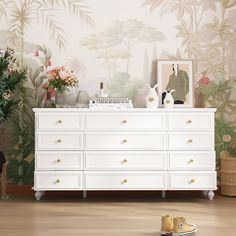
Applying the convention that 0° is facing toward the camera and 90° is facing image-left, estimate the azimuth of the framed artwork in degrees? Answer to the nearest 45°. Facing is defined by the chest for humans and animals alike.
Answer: approximately 0°

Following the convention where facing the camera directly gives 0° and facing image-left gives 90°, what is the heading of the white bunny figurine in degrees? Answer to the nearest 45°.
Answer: approximately 0°

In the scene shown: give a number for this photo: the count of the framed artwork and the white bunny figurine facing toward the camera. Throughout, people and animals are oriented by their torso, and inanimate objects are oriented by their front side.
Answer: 2

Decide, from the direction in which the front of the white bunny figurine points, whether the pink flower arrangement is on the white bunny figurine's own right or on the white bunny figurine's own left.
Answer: on the white bunny figurine's own right

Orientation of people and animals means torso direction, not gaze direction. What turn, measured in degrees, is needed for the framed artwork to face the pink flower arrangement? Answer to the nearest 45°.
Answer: approximately 90° to its right

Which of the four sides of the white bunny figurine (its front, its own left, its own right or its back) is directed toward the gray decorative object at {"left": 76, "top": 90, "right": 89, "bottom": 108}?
right
